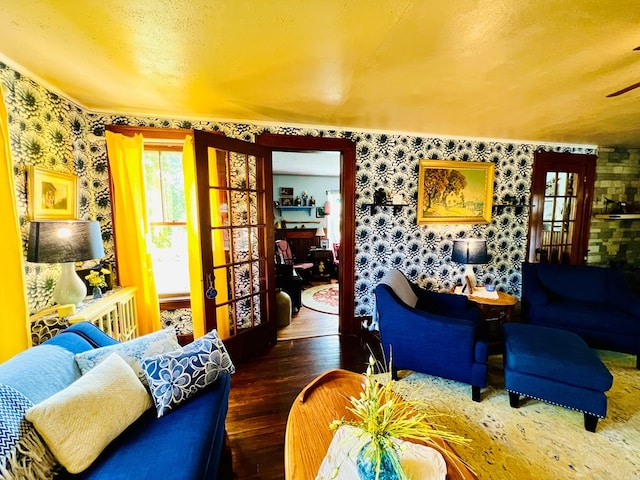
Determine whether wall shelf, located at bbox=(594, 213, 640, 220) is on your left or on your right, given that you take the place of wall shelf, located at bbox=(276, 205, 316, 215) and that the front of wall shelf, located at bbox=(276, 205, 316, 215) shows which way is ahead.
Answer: on your left

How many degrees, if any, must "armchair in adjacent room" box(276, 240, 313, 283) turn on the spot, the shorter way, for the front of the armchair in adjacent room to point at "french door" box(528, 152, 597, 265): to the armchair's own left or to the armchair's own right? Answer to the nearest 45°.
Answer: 0° — it already faces it

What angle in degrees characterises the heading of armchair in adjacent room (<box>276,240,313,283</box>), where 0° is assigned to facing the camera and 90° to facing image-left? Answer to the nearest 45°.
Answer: approximately 315°

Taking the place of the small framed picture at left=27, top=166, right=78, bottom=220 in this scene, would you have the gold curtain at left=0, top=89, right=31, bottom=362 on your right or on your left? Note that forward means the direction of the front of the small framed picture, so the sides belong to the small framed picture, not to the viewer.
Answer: on your right

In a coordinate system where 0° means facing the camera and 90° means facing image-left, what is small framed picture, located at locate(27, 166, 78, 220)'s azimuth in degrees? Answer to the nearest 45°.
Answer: approximately 315°
